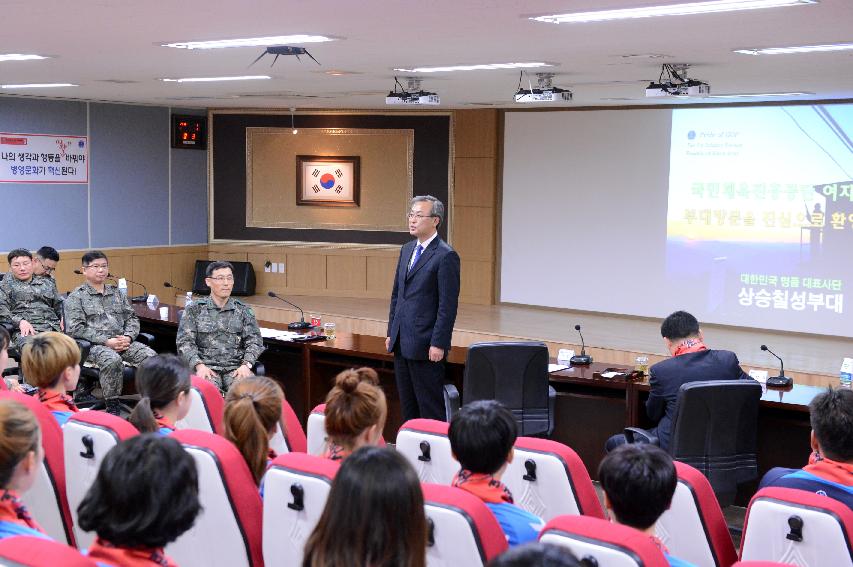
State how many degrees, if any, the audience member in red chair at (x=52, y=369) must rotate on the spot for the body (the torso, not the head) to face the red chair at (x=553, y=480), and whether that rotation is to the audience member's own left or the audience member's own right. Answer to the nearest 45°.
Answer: approximately 90° to the audience member's own right

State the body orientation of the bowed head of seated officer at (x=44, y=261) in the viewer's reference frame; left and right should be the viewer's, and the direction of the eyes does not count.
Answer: facing the viewer and to the right of the viewer

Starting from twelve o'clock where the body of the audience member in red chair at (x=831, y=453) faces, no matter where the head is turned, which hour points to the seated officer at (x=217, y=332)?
The seated officer is roughly at 10 o'clock from the audience member in red chair.

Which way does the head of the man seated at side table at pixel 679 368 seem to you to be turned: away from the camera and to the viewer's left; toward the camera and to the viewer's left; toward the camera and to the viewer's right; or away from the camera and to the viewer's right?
away from the camera and to the viewer's left

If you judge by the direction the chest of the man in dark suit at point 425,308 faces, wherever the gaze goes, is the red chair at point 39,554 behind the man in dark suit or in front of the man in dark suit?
in front

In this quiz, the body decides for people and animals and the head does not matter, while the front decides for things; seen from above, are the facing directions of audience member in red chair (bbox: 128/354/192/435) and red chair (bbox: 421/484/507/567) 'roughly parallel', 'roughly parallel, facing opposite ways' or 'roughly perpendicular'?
roughly parallel

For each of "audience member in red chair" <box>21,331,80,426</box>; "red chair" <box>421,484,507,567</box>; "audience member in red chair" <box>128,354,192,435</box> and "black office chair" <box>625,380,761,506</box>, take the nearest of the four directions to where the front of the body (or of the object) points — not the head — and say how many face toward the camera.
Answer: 0

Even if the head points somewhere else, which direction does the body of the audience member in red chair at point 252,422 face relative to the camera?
away from the camera

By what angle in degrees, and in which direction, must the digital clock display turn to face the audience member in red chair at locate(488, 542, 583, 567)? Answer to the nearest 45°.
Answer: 0° — it already faces them

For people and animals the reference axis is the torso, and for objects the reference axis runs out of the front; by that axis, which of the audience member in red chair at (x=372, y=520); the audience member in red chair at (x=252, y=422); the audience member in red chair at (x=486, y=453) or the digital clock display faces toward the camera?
the digital clock display

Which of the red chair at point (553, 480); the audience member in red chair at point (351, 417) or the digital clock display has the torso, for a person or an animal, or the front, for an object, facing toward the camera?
the digital clock display

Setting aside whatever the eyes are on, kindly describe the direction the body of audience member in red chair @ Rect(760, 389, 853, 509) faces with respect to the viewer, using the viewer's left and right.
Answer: facing away from the viewer

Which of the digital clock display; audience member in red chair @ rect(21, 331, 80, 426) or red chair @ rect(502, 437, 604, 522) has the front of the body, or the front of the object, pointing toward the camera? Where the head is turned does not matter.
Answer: the digital clock display

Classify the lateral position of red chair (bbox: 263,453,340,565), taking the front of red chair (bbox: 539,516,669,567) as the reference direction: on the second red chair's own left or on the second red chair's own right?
on the second red chair's own left

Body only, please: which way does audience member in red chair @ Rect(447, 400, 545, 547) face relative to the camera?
away from the camera

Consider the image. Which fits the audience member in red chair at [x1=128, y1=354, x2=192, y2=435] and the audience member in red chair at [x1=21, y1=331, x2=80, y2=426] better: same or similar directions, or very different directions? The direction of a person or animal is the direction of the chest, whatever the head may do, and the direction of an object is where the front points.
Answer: same or similar directions

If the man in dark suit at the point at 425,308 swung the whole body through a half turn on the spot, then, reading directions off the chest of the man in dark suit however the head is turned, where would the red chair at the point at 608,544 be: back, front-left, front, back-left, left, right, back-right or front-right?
back-right

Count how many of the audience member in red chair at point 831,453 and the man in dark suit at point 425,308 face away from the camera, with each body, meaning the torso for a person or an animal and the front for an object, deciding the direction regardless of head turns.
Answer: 1

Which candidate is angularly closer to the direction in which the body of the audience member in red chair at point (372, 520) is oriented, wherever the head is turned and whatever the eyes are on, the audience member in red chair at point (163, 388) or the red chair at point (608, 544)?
the audience member in red chair

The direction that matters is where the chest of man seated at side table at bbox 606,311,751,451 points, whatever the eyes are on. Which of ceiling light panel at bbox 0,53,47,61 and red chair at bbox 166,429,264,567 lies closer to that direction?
the ceiling light panel

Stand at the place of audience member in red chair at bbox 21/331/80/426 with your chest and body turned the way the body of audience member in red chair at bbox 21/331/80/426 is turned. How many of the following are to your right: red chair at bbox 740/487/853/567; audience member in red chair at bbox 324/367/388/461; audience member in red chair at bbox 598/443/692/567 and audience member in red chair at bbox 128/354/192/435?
4
